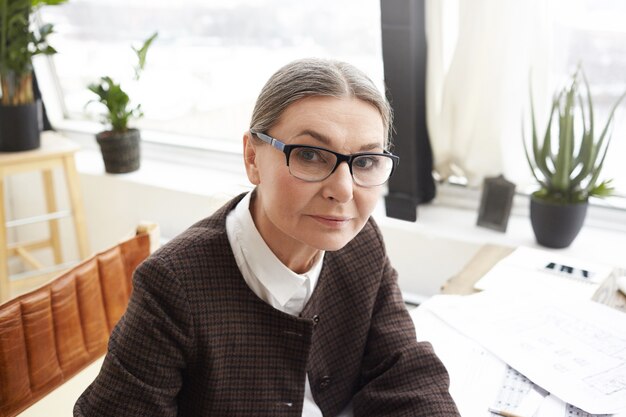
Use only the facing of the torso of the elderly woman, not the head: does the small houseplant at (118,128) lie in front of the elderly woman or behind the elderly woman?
behind

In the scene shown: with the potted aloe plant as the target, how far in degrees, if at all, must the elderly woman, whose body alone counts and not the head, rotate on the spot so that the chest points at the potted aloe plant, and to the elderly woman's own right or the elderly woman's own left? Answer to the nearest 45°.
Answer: approximately 90° to the elderly woman's own left

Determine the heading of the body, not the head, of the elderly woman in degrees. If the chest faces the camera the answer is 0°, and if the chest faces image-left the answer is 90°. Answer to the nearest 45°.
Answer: approximately 315°

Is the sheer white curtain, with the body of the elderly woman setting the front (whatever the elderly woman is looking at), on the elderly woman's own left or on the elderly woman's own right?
on the elderly woman's own left

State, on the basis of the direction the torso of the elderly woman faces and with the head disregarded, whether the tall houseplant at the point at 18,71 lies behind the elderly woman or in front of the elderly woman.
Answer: behind
